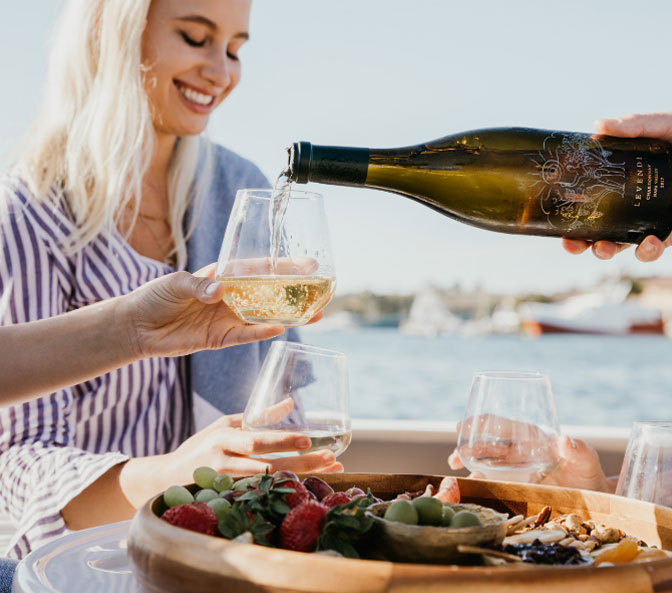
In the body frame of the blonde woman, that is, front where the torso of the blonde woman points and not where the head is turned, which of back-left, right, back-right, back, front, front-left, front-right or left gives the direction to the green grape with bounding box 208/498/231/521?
front-right

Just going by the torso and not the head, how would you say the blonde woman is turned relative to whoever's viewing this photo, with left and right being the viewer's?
facing the viewer and to the right of the viewer

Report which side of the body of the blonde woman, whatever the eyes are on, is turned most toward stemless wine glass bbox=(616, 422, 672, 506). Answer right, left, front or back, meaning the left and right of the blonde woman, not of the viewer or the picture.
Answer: front

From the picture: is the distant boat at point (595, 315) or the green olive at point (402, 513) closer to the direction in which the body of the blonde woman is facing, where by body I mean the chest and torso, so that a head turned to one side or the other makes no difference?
the green olive

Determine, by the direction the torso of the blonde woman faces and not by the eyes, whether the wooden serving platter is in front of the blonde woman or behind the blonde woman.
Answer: in front

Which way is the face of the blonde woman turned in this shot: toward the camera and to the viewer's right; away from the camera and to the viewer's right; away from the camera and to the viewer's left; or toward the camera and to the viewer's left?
toward the camera and to the viewer's right

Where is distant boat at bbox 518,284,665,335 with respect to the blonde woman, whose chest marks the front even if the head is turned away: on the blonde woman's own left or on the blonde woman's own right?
on the blonde woman's own left

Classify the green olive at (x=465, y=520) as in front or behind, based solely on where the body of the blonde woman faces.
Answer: in front
